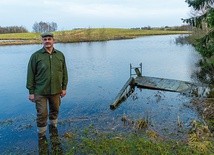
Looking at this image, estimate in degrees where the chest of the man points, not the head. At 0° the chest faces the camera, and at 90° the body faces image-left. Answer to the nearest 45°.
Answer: approximately 0°
